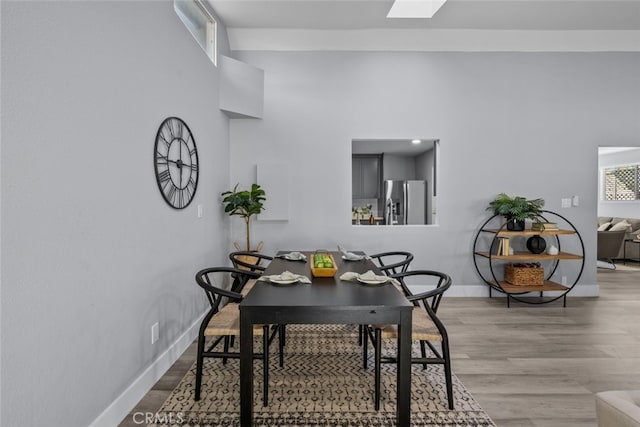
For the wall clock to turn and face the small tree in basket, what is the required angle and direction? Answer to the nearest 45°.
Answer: approximately 90° to its left

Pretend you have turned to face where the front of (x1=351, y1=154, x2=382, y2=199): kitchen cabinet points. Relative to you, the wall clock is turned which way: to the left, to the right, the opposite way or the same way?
to the left

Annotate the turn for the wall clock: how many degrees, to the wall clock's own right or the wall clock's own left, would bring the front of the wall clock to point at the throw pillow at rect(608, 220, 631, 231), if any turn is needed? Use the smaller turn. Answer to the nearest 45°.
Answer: approximately 45° to the wall clock's own left

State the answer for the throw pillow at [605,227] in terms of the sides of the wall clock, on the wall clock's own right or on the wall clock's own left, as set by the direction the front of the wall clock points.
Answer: on the wall clock's own left

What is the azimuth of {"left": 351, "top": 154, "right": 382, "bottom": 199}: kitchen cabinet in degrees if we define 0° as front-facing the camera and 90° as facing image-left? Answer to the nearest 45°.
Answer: approximately 0°

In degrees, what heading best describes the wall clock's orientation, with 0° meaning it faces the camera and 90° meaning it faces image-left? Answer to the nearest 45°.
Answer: approximately 315°

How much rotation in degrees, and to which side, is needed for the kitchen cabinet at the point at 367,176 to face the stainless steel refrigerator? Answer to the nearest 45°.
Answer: approximately 45° to its left

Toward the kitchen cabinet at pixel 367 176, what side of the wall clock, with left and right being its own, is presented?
left

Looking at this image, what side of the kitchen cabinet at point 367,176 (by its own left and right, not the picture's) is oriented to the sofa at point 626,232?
left

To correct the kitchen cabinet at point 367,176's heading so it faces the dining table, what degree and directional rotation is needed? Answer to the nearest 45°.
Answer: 0° — it already faces it
